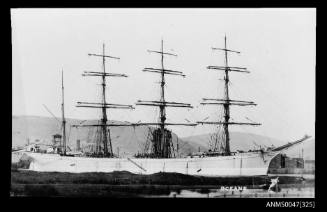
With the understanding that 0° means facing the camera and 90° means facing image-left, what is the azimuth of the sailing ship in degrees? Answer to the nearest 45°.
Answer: approximately 270°
